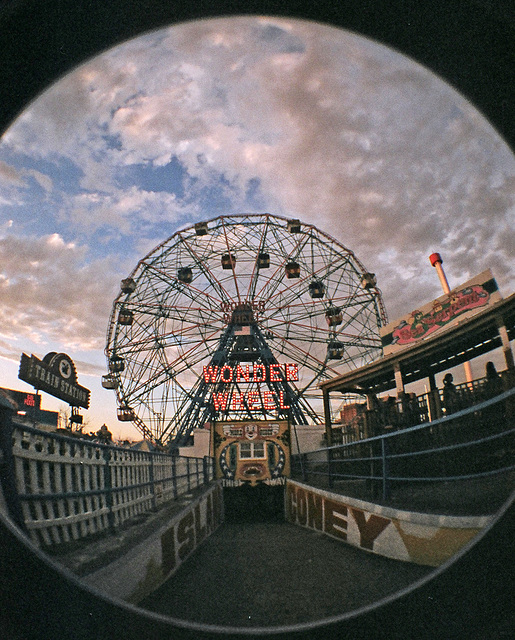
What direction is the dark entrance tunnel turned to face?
toward the camera

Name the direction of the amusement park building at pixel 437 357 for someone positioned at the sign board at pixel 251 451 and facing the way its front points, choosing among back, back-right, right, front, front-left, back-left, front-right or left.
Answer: front-left

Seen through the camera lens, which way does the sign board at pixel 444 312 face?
facing the viewer and to the left of the viewer

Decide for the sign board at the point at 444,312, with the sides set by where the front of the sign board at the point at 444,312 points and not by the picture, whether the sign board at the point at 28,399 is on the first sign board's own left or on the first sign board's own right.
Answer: on the first sign board's own right

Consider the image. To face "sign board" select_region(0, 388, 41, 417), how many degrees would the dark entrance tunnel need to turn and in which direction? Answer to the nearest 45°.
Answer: approximately 135° to its right

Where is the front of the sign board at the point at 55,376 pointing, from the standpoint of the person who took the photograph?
facing the viewer and to the right of the viewer

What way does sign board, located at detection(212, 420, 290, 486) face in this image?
toward the camera

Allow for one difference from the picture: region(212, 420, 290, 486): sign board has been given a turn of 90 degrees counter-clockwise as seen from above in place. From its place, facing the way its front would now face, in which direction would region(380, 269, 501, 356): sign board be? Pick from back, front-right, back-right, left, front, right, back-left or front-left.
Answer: front-right

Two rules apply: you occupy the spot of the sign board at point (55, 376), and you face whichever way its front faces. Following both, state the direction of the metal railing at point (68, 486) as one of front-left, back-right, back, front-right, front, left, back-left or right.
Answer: front-right

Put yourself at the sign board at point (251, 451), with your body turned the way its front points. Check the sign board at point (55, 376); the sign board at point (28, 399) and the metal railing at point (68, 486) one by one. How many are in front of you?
1
